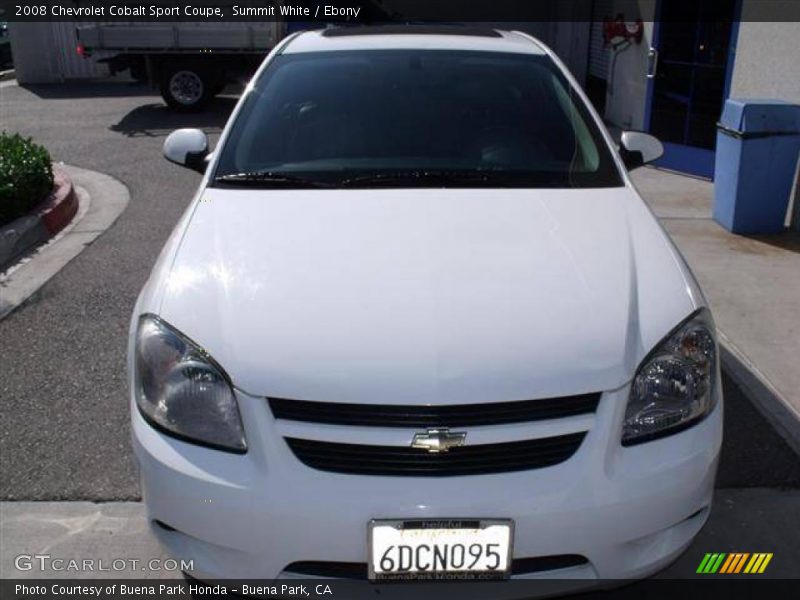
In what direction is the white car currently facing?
toward the camera

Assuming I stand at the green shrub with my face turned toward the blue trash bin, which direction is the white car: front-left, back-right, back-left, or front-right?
front-right

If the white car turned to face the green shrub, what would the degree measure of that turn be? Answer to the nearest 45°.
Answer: approximately 135° to its right

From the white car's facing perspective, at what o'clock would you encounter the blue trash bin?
The blue trash bin is roughly at 7 o'clock from the white car.

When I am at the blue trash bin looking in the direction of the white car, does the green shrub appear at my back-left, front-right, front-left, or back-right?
front-right
